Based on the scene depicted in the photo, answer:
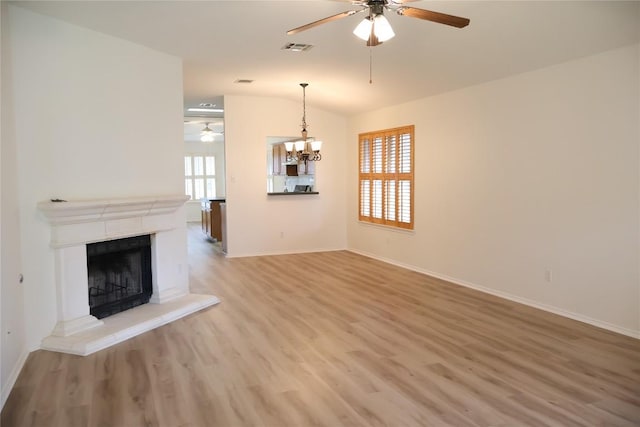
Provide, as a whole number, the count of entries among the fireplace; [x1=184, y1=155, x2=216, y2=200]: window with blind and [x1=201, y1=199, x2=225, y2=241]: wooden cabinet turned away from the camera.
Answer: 0

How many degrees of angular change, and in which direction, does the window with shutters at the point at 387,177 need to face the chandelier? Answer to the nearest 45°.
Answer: approximately 45° to its right

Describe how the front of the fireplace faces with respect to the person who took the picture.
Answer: facing the viewer and to the right of the viewer

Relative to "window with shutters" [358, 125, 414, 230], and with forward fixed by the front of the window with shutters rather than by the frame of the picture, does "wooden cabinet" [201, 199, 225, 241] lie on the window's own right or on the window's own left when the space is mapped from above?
on the window's own right

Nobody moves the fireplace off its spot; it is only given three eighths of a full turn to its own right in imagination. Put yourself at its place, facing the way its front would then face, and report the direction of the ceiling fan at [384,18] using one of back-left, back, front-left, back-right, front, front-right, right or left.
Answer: back-left

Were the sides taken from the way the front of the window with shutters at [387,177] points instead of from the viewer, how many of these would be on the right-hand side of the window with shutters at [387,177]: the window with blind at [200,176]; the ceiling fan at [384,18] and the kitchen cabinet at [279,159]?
2

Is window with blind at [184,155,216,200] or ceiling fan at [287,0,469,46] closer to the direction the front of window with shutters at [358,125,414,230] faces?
the ceiling fan

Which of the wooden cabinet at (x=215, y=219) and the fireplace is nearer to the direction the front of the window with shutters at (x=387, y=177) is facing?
the fireplace

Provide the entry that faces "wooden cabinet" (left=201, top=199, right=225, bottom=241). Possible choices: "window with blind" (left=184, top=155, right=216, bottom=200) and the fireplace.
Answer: the window with blind

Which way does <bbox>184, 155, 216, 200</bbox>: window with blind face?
toward the camera

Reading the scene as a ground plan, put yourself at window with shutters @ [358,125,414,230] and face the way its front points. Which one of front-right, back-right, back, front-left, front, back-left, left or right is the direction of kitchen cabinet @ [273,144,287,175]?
right

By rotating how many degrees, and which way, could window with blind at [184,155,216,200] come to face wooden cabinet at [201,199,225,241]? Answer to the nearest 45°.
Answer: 0° — it already faces it
